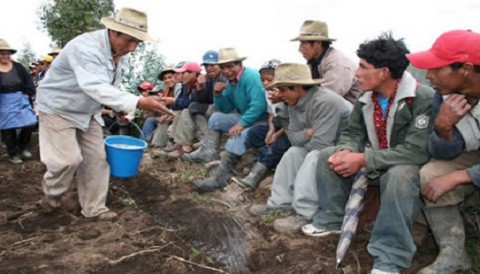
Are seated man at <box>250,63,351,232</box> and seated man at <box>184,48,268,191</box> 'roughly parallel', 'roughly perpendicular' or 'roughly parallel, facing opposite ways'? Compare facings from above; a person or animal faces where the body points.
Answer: roughly parallel

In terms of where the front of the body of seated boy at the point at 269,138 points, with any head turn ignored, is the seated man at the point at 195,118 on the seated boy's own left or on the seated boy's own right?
on the seated boy's own right

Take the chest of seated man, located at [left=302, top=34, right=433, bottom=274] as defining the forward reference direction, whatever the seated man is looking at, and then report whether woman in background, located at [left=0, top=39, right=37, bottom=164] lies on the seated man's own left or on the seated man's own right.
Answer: on the seated man's own right

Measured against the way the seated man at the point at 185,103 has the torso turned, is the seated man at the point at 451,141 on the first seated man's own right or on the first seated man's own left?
on the first seated man's own left

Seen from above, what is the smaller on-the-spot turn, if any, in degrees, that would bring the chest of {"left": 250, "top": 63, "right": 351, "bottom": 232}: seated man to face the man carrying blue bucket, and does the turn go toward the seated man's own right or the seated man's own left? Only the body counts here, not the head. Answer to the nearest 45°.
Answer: approximately 45° to the seated man's own right

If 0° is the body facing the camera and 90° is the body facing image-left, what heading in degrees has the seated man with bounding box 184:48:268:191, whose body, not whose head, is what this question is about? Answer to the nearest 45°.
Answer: approximately 45°

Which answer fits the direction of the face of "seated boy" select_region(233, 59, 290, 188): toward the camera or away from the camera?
toward the camera

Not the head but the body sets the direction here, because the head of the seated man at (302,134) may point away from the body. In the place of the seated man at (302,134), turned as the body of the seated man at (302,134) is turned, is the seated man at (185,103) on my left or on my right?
on my right

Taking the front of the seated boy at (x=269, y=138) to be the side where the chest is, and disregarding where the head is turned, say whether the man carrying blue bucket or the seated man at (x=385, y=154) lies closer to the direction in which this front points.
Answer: the man carrying blue bucket

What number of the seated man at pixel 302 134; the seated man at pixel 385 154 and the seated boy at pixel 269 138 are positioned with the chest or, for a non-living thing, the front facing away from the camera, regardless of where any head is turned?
0

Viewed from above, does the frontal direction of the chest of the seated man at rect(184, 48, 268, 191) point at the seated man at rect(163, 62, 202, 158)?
no

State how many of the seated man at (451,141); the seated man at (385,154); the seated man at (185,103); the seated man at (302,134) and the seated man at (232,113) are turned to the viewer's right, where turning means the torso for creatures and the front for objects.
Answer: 0

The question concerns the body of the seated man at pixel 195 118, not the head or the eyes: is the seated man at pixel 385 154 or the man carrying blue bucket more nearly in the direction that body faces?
the man carrying blue bucket

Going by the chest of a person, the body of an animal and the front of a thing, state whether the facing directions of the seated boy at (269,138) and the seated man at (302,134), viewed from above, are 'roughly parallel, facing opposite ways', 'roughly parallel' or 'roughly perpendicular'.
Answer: roughly parallel

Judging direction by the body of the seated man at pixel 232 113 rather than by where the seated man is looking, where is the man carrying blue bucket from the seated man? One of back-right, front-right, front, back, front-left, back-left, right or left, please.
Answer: front

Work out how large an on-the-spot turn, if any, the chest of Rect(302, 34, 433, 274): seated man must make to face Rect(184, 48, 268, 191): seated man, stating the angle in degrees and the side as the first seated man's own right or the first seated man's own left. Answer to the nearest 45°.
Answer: approximately 90° to the first seated man's own right

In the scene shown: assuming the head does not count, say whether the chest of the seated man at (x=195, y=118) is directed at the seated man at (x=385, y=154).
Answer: no

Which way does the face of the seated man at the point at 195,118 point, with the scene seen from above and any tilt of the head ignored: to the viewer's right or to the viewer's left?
to the viewer's left

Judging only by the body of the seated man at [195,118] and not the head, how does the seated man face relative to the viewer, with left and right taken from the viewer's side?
facing the viewer and to the left of the viewer

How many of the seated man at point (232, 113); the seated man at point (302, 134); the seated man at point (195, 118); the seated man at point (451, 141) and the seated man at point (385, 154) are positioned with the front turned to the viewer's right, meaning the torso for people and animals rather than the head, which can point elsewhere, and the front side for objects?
0

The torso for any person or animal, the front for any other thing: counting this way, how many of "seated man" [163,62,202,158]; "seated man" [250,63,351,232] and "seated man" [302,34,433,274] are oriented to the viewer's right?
0
